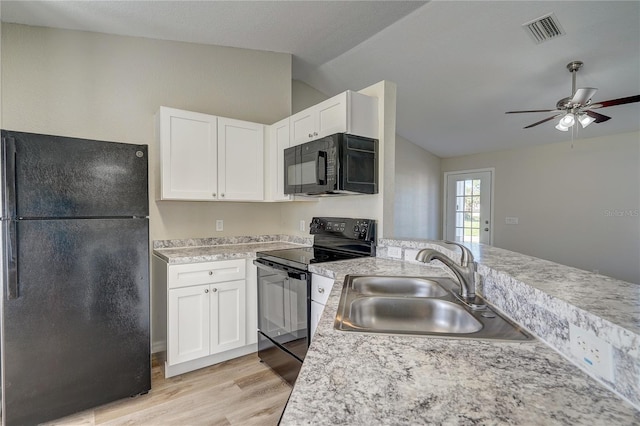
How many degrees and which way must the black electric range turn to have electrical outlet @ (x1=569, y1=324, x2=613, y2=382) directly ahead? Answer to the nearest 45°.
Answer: approximately 90° to its left

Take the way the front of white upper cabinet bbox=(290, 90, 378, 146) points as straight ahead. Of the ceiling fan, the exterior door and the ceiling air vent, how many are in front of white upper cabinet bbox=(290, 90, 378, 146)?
0

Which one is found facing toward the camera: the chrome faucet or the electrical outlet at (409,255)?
the electrical outlet

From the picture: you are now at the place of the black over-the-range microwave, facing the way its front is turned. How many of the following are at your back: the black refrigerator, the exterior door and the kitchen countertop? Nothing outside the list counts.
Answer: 1

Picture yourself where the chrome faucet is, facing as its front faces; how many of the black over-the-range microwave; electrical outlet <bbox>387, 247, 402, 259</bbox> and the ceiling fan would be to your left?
0

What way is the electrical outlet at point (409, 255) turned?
toward the camera

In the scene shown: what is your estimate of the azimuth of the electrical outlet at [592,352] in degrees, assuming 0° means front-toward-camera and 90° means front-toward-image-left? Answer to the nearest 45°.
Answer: approximately 45°

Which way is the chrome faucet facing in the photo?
to the viewer's left

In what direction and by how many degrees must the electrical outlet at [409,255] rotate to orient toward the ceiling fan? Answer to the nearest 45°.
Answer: approximately 135° to its left

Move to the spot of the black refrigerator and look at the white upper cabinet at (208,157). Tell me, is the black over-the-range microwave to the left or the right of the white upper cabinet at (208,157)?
right
